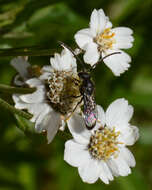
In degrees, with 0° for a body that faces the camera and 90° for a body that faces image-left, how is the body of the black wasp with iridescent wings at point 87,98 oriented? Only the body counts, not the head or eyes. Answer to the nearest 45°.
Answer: approximately 180°
